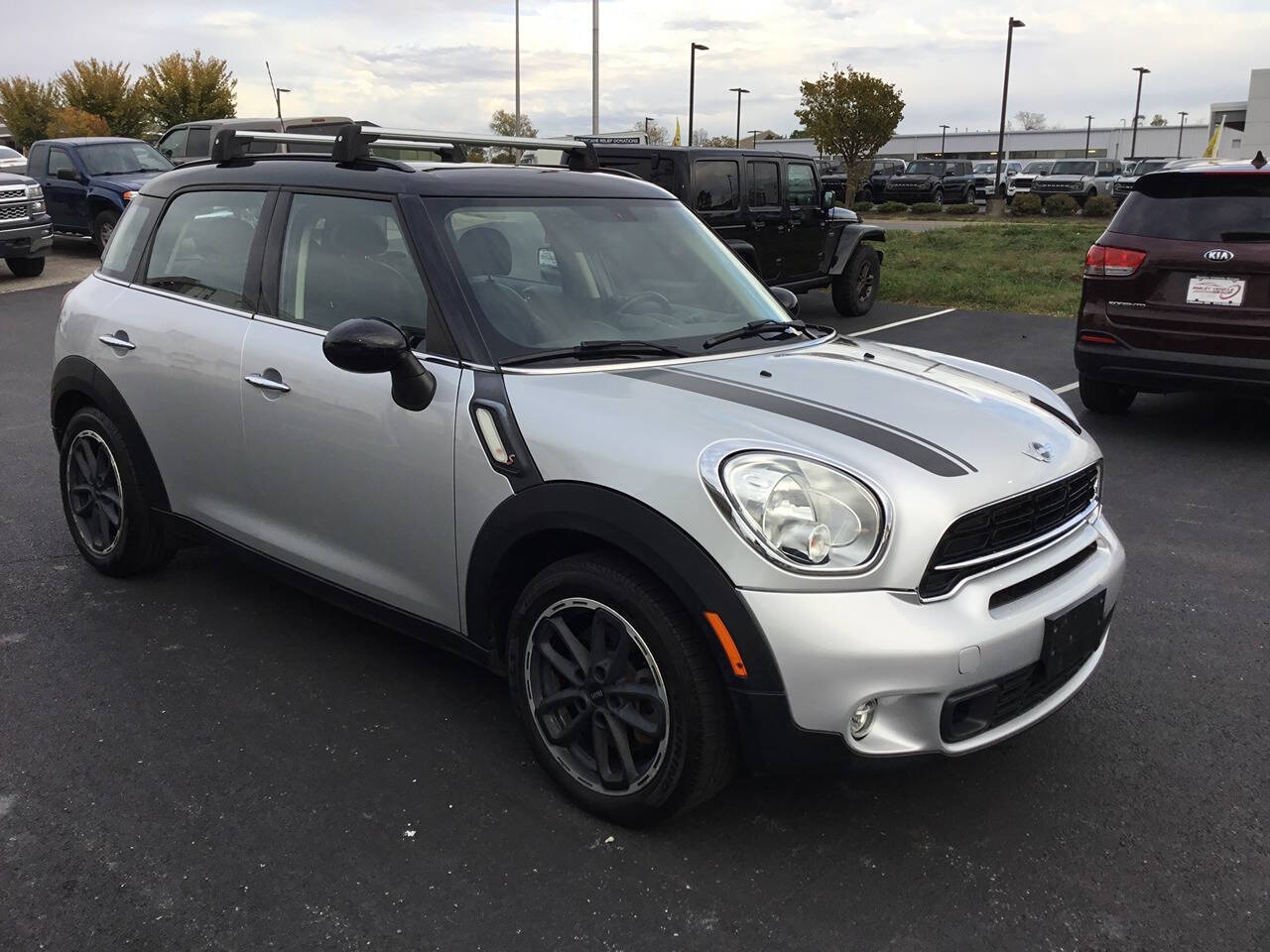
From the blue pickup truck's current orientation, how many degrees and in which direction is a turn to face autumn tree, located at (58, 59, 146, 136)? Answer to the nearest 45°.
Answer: approximately 135° to its left

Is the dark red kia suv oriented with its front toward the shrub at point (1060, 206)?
yes

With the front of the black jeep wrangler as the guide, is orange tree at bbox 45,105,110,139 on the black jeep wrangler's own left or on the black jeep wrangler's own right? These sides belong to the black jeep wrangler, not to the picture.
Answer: on the black jeep wrangler's own left

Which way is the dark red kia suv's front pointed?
away from the camera

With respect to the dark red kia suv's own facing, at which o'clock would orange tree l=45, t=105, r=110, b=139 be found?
The orange tree is roughly at 10 o'clock from the dark red kia suv.

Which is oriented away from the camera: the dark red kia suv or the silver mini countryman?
the dark red kia suv

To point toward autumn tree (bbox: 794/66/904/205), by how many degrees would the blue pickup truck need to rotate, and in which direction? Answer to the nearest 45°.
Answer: approximately 90° to its left

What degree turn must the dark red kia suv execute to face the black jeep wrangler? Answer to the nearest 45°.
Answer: approximately 45° to its left

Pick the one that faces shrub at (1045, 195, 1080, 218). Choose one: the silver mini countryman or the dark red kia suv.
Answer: the dark red kia suv

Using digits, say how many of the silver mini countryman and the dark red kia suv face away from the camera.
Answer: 1

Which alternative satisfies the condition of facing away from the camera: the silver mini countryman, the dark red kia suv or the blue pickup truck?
the dark red kia suv

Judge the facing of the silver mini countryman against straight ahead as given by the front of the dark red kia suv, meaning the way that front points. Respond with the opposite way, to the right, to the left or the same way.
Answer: to the right

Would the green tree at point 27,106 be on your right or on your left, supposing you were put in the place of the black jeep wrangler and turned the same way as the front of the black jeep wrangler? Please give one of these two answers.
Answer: on your left

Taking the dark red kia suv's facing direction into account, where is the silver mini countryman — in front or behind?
behind

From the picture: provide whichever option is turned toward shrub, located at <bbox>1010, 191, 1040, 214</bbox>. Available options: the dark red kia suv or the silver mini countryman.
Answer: the dark red kia suv
